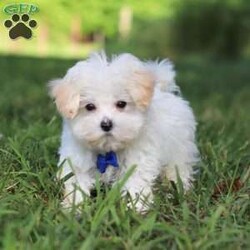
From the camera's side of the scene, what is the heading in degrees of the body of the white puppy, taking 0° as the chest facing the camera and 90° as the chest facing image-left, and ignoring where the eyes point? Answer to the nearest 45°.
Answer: approximately 45°
